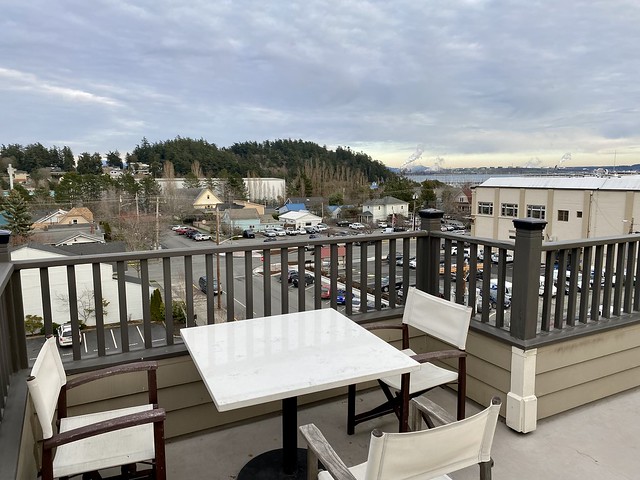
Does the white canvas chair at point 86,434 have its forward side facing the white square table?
yes

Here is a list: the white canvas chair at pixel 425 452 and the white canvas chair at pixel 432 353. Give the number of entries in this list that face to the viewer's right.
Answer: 0

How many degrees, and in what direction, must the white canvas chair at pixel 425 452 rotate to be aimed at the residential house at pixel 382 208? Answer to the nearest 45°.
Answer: approximately 45° to its right

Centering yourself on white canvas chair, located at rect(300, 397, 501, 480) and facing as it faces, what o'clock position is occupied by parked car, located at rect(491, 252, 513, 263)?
The parked car is roughly at 2 o'clock from the white canvas chair.

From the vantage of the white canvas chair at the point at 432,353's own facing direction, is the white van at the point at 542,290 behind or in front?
behind

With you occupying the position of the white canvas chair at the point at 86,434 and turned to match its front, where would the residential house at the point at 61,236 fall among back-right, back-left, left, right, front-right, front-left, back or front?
left

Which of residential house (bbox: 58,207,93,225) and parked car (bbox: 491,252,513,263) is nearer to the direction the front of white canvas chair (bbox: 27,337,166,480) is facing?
the parked car

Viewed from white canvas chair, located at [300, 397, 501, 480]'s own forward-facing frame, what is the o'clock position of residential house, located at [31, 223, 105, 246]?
The residential house is roughly at 12 o'clock from the white canvas chair.

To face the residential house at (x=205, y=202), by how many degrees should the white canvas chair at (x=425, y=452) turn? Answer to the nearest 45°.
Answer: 0° — it already faces it

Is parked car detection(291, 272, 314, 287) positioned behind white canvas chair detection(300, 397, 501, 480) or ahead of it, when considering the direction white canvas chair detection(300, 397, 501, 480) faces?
ahead

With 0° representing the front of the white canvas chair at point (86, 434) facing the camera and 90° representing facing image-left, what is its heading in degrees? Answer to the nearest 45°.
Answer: approximately 270°

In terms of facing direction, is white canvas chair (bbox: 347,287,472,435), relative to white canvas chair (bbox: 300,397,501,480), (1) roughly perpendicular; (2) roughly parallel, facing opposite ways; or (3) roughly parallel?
roughly perpendicular

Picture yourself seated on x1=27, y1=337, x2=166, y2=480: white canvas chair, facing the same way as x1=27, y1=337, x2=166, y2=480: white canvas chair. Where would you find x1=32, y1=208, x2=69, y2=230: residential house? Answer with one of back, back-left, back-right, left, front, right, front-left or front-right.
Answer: left

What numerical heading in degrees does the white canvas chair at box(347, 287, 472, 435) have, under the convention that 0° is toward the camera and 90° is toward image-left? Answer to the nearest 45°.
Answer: approximately 45°

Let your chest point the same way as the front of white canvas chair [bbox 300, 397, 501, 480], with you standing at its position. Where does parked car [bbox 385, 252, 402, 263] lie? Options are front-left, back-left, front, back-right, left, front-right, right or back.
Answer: front-right

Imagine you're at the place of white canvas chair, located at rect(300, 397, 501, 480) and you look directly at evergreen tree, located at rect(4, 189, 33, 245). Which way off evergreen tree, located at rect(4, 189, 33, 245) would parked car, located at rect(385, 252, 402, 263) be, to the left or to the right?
right
